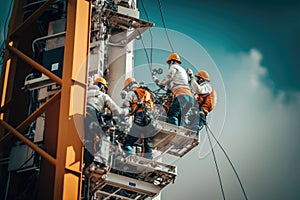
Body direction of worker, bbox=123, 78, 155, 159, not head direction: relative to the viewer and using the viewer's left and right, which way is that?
facing away from the viewer and to the left of the viewer

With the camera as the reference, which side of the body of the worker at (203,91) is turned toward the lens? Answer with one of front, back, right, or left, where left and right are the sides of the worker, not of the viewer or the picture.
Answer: left
